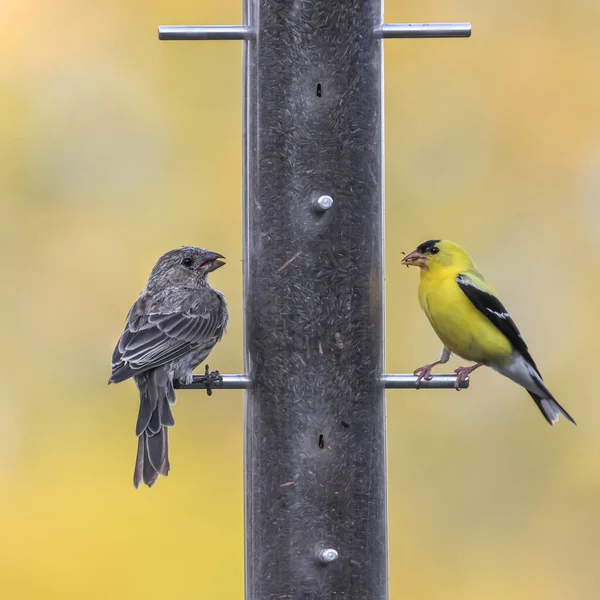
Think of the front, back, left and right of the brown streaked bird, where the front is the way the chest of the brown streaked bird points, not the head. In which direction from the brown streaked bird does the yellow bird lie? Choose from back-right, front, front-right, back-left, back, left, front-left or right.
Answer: front-right

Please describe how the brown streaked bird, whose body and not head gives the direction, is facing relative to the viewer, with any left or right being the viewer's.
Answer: facing away from the viewer and to the right of the viewer

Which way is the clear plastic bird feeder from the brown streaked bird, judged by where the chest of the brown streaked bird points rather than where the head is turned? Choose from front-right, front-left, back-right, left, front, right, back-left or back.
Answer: right
